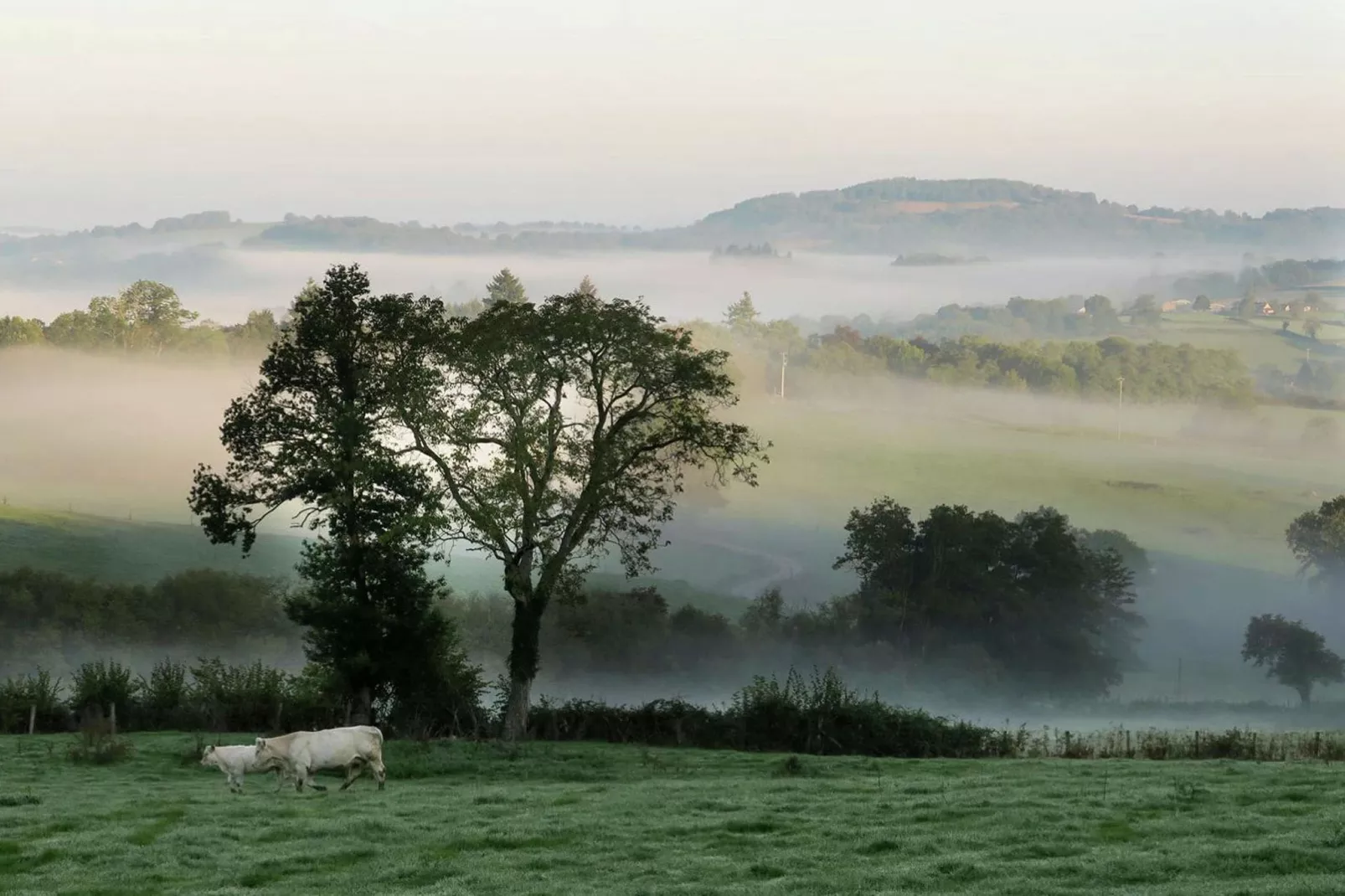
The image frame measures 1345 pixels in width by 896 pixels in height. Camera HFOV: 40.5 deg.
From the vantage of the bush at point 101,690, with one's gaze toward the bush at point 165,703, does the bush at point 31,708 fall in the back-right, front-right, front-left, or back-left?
back-right

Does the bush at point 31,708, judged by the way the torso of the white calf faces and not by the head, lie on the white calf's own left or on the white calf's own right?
on the white calf's own right

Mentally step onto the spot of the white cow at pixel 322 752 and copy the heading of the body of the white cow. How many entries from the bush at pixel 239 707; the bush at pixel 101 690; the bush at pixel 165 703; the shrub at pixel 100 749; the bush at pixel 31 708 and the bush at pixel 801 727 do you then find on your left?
0

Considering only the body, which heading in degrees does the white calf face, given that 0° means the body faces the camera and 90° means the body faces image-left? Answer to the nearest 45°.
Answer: approximately 90°

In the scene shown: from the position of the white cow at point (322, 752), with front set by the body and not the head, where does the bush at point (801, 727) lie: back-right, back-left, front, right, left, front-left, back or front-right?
back-right

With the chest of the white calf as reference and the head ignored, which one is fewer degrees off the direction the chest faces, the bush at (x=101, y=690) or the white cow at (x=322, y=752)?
the bush

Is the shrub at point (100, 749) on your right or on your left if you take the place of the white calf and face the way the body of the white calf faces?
on your right

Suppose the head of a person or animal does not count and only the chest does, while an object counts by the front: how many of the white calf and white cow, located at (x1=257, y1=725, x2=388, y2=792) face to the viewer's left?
2

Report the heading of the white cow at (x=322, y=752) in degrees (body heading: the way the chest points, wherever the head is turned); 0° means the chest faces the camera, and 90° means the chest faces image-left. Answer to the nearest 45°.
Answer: approximately 90°

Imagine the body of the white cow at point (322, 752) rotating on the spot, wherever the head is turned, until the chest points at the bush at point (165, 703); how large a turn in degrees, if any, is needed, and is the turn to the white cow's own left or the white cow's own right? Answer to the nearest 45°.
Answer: approximately 90° to the white cow's own right

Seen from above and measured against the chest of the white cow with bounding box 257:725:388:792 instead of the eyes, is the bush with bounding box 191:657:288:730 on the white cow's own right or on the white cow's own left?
on the white cow's own right

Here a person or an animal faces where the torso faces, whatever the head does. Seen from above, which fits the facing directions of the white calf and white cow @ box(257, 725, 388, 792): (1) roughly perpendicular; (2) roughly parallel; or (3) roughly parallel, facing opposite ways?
roughly parallel

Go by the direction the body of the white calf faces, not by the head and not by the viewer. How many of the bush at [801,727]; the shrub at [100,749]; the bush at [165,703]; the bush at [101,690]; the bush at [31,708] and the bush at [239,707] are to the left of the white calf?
0

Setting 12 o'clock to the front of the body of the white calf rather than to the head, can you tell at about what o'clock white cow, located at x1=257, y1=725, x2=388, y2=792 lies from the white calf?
The white cow is roughly at 7 o'clock from the white calf.

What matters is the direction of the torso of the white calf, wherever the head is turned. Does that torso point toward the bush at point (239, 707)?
no
